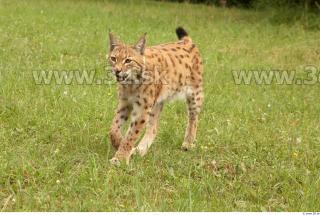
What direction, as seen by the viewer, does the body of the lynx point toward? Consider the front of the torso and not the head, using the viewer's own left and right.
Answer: facing the viewer and to the left of the viewer
